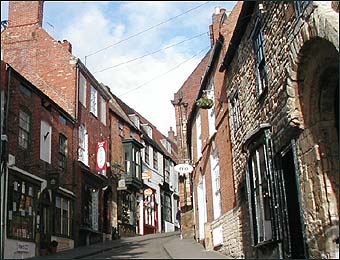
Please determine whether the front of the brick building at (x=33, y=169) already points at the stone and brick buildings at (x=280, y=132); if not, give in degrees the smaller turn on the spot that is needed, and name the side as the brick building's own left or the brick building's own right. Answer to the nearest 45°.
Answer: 0° — it already faces it

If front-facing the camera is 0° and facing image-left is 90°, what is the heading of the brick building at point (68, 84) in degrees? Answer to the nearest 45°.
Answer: approximately 315°

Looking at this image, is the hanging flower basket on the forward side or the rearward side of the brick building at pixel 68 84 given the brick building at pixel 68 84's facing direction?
on the forward side

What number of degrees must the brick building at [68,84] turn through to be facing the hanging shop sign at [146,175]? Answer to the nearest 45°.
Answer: approximately 90° to its left

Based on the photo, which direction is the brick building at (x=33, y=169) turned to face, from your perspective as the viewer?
facing the viewer and to the right of the viewer

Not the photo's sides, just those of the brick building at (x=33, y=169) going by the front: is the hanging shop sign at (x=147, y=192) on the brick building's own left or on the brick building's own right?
on the brick building's own left

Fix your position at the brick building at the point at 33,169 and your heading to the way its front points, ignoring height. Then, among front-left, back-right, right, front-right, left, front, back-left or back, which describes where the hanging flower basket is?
front

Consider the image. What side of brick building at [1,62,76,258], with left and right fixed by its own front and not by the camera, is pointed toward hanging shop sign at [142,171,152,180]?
left

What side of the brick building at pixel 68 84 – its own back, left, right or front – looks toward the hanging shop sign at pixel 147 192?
left
